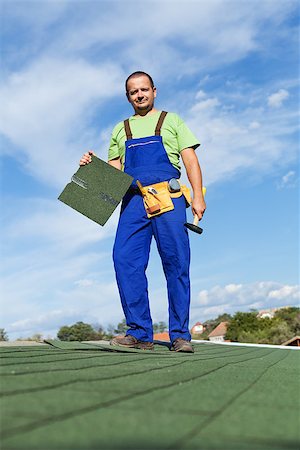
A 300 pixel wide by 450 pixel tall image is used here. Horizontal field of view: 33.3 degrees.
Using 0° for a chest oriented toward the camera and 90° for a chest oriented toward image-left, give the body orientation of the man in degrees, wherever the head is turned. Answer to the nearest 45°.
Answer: approximately 0°
